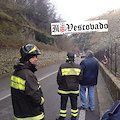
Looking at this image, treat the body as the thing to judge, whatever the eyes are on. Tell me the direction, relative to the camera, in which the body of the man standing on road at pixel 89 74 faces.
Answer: away from the camera

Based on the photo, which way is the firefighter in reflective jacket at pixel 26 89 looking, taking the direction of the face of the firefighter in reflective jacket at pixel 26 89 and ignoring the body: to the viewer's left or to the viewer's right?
to the viewer's right

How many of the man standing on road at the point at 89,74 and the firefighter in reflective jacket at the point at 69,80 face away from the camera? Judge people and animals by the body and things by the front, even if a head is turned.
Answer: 2

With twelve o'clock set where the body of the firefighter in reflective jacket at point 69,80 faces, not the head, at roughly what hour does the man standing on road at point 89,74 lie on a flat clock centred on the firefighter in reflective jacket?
The man standing on road is roughly at 1 o'clock from the firefighter in reflective jacket.

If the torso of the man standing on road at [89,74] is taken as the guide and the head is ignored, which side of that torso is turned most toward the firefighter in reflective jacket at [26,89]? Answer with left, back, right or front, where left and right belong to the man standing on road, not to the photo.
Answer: back

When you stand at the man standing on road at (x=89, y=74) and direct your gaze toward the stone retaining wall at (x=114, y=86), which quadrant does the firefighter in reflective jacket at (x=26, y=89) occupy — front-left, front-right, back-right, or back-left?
back-right

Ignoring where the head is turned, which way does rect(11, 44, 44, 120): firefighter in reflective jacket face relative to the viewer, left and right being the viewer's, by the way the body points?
facing away from the viewer and to the right of the viewer

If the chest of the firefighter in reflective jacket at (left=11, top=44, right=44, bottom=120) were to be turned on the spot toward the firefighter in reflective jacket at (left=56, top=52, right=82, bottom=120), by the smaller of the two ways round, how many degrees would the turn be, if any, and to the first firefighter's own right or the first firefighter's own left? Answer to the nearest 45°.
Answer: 0° — they already face them

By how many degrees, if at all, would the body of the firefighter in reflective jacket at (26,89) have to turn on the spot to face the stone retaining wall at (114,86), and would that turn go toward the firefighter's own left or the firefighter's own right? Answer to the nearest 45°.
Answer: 0° — they already face it

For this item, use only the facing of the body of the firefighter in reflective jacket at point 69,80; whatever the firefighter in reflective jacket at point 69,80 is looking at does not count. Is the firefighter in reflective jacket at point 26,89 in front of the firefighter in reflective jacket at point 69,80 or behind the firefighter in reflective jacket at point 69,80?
behind

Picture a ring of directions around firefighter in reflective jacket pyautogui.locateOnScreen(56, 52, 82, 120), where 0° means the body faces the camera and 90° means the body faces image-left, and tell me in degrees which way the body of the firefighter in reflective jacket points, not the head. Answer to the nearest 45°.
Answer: approximately 180°
